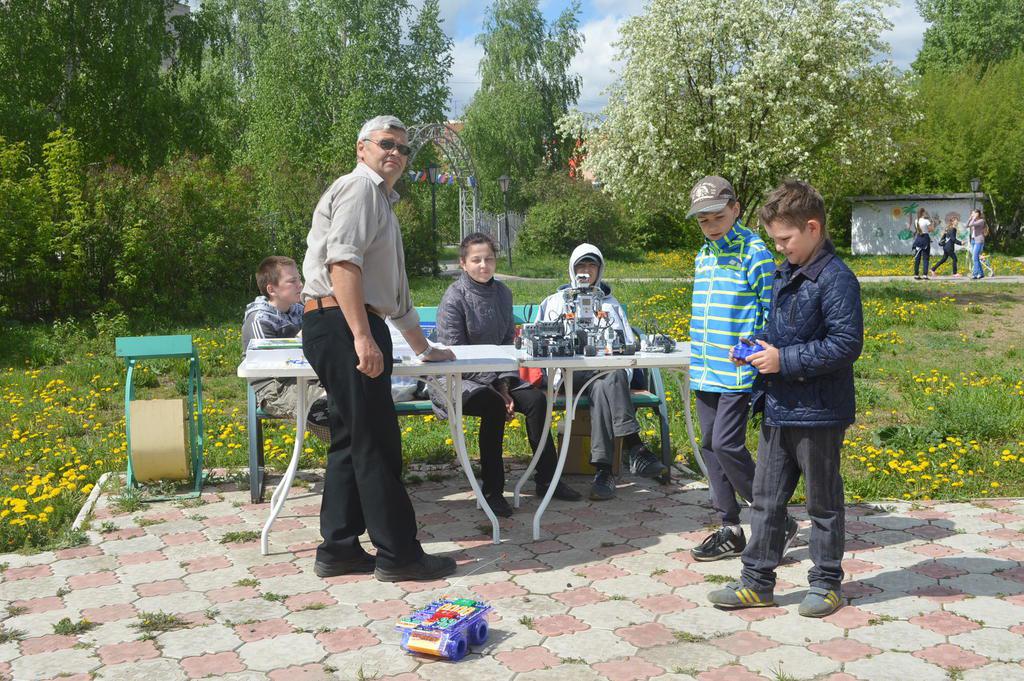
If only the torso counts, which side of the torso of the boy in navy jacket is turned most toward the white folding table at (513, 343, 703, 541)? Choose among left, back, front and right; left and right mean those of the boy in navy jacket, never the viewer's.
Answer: right

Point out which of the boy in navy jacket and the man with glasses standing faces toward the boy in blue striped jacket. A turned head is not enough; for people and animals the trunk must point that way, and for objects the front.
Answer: the man with glasses standing

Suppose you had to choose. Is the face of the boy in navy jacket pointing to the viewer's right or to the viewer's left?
to the viewer's left

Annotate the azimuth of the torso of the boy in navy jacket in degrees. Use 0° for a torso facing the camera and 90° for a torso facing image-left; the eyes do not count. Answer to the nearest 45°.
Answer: approximately 45°

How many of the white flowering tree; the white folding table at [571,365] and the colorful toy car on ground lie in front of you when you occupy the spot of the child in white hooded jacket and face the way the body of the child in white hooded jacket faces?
2

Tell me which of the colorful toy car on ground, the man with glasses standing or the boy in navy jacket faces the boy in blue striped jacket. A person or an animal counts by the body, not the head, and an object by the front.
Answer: the man with glasses standing

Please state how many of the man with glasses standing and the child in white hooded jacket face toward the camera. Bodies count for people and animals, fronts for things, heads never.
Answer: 1

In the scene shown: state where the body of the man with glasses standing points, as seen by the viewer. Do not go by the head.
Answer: to the viewer's right

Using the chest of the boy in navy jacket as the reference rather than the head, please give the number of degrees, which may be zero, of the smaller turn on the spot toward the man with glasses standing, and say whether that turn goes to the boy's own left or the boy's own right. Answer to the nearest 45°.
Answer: approximately 45° to the boy's own right
